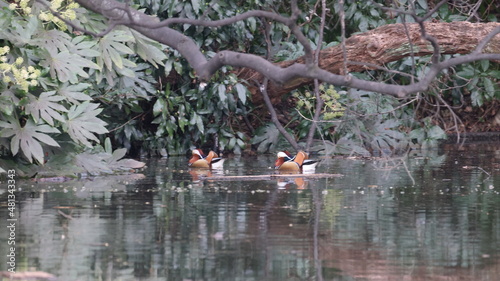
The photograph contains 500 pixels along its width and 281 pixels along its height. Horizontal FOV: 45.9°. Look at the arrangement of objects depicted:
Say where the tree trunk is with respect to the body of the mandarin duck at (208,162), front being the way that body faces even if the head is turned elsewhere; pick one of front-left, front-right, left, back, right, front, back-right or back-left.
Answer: back

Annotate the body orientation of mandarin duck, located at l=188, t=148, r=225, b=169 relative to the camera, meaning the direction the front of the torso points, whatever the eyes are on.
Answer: to the viewer's left

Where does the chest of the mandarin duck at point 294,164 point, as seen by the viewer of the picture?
to the viewer's left

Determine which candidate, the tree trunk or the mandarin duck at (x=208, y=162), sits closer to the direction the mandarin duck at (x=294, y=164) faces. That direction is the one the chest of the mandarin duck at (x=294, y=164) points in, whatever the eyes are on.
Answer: the mandarin duck

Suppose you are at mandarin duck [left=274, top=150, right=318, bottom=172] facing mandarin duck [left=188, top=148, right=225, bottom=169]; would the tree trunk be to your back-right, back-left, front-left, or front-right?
back-right

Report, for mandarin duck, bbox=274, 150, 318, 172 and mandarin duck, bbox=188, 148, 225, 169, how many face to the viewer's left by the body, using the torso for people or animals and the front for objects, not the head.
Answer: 2

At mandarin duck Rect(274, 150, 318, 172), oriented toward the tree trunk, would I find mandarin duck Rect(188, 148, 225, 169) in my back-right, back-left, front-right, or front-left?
back-left
